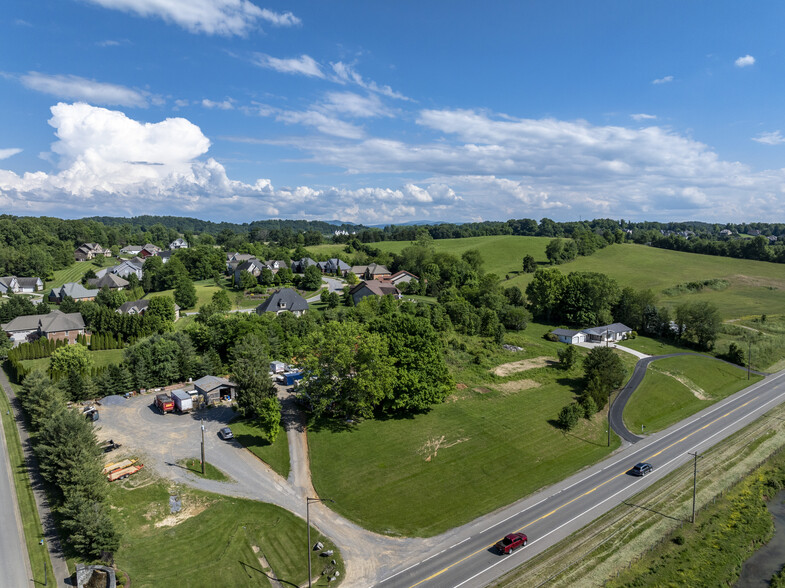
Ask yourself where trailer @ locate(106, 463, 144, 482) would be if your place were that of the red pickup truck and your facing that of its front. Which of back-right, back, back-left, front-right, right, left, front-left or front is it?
back-left

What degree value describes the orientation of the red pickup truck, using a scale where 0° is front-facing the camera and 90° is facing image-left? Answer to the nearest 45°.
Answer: approximately 225°

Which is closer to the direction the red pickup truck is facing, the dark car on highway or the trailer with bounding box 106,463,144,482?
the dark car on highway

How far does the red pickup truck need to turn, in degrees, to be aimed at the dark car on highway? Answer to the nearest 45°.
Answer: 0° — it already faces it
